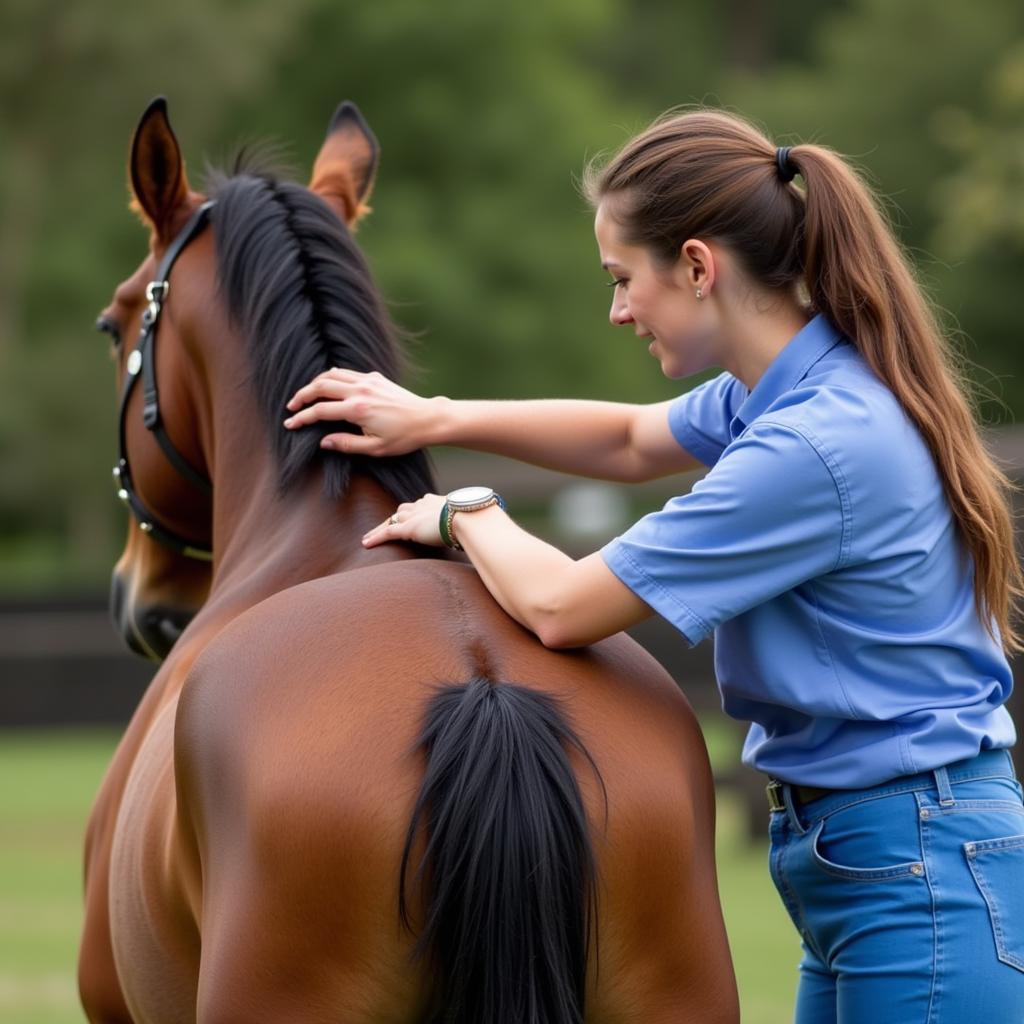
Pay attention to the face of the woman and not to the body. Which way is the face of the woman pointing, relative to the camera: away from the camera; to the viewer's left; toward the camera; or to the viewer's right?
to the viewer's left

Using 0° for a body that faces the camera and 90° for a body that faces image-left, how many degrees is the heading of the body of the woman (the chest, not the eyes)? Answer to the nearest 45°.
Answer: approximately 90°

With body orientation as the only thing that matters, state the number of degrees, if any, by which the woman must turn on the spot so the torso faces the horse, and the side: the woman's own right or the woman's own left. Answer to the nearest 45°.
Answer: approximately 45° to the woman's own left

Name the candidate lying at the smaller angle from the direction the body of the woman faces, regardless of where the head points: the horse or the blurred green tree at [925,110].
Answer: the horse
